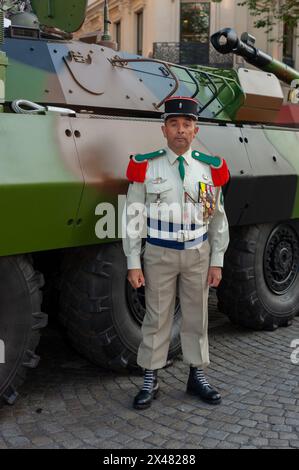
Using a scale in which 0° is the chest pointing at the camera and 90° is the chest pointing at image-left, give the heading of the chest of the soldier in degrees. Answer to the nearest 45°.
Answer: approximately 0°
